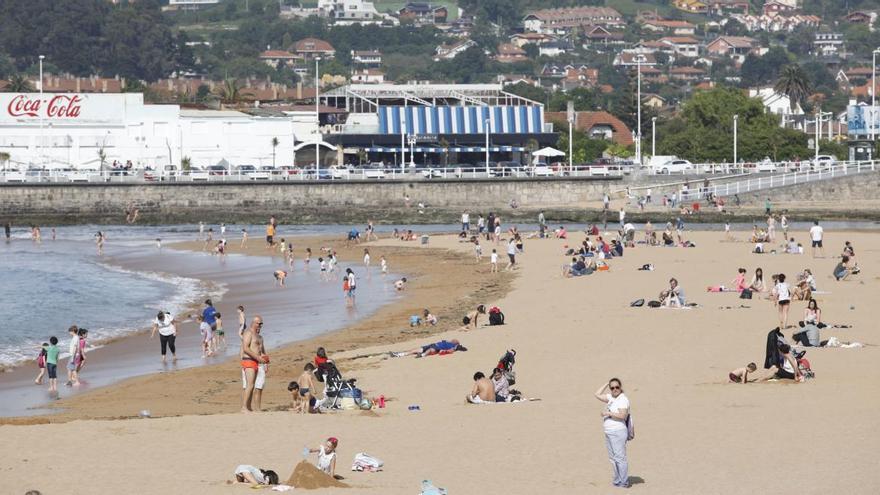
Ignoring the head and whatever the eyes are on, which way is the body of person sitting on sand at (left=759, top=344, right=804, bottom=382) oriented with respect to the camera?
to the viewer's left

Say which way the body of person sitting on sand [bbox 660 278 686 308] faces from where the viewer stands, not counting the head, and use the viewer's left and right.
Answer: facing the viewer
